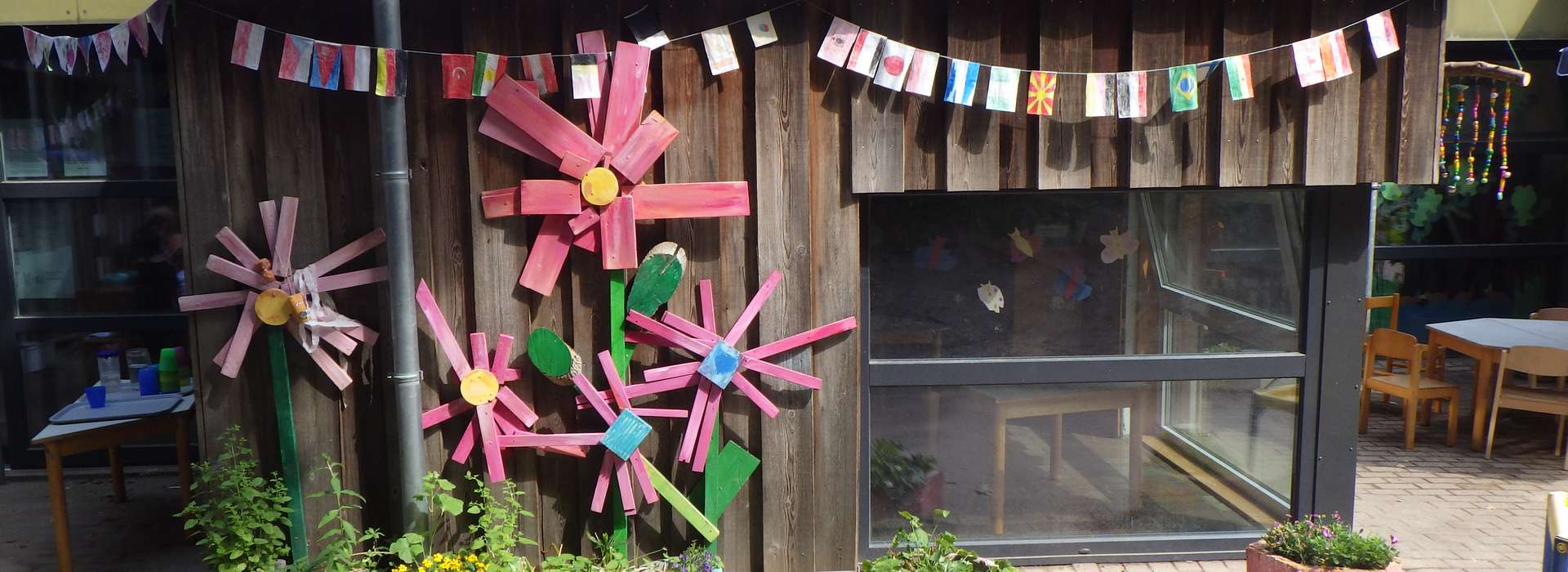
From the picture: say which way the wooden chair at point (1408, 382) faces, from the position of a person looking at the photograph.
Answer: facing away from the viewer and to the right of the viewer

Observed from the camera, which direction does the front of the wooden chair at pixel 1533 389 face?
facing away from the viewer
